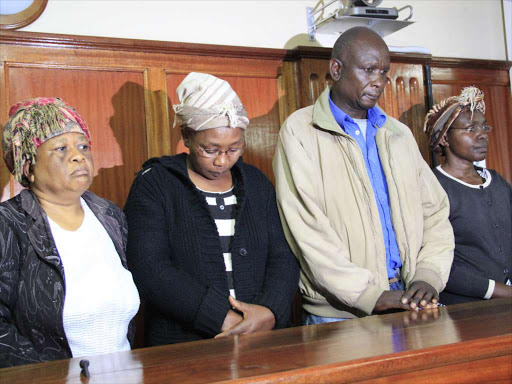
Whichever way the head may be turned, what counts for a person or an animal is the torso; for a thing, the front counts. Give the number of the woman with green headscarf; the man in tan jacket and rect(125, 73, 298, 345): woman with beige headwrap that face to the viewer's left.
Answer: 0

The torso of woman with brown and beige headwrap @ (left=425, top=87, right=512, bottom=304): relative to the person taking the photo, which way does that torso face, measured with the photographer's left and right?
facing the viewer and to the right of the viewer

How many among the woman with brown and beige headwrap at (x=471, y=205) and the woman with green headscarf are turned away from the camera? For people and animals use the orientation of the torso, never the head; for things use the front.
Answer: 0

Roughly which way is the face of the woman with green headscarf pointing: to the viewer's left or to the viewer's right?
to the viewer's right

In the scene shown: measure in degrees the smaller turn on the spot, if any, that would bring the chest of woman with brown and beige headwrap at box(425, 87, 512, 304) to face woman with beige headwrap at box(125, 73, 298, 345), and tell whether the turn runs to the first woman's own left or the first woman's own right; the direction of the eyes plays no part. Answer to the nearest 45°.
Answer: approximately 90° to the first woman's own right

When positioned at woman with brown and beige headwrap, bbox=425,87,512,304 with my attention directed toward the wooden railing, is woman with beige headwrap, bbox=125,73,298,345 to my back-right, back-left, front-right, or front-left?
front-right

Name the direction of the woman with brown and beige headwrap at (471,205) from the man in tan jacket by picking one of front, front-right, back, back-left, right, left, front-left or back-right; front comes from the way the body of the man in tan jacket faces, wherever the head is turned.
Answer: left
